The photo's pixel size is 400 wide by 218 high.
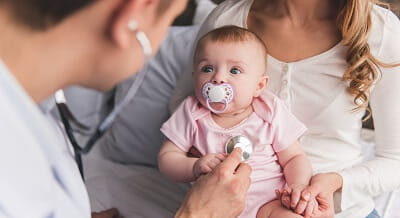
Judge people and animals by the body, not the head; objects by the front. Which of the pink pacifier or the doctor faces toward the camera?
the pink pacifier

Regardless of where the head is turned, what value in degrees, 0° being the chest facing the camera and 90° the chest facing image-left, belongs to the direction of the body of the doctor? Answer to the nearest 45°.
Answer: approximately 225°

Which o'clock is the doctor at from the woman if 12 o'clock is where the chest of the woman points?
The doctor is roughly at 12 o'clock from the woman.

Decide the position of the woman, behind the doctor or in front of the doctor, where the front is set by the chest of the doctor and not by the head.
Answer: in front

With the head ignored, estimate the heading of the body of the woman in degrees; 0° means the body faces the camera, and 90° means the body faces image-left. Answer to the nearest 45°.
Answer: approximately 45°

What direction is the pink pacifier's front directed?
toward the camera

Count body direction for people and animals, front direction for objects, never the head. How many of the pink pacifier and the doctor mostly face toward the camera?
1

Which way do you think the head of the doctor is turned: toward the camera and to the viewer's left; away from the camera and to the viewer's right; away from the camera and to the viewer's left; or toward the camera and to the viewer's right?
away from the camera and to the viewer's right
